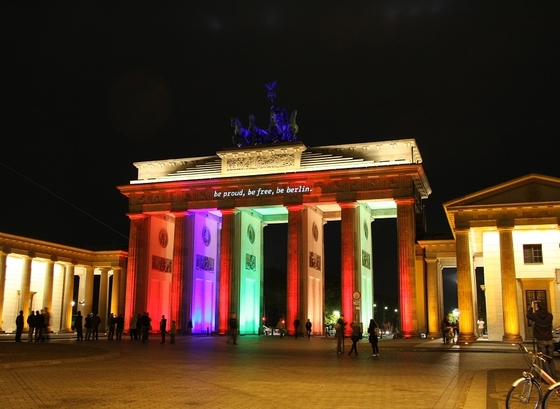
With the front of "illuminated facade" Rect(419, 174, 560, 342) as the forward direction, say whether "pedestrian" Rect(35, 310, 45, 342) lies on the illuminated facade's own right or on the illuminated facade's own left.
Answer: on the illuminated facade's own right

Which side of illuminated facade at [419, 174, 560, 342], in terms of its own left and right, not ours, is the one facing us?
front
